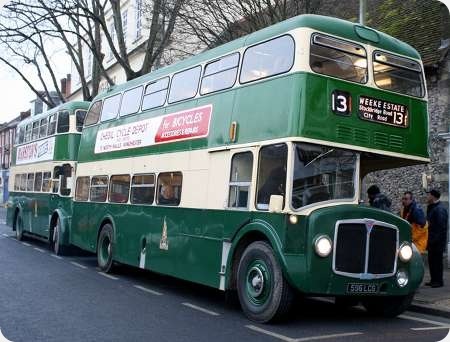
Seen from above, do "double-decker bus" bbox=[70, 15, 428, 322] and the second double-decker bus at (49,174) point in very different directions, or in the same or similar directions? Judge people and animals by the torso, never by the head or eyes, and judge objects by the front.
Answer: same or similar directions

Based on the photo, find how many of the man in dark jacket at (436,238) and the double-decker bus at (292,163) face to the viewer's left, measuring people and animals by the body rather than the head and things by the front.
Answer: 1

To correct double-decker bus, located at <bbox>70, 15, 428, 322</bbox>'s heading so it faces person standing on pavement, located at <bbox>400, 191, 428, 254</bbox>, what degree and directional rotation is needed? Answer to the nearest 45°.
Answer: approximately 90° to its left

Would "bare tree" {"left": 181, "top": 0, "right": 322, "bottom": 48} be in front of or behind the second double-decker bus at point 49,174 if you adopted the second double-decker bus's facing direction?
in front

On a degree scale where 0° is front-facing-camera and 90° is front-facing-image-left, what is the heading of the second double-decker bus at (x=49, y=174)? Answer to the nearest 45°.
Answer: approximately 315°

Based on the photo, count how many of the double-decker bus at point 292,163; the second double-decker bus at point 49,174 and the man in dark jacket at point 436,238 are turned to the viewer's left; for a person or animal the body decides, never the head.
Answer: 1

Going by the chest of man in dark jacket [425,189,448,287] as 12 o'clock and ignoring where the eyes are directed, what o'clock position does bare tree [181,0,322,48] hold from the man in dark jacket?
The bare tree is roughly at 1 o'clock from the man in dark jacket.

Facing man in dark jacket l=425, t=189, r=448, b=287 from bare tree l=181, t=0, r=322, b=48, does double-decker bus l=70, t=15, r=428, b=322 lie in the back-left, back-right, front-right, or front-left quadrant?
front-right

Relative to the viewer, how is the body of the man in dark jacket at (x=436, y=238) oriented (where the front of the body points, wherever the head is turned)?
to the viewer's left

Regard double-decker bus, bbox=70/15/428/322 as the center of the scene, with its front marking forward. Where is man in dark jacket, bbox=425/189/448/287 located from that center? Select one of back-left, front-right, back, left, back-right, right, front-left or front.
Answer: left

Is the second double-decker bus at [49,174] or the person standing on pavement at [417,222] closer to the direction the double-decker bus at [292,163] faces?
the person standing on pavement
